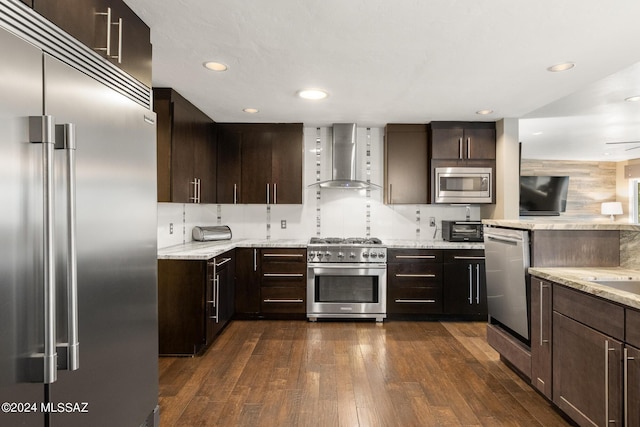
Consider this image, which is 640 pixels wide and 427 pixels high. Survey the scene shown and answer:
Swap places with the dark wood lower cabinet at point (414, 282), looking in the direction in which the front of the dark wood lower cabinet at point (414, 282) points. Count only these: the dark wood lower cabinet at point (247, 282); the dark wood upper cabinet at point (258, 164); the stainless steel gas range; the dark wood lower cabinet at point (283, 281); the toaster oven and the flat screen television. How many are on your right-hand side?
4

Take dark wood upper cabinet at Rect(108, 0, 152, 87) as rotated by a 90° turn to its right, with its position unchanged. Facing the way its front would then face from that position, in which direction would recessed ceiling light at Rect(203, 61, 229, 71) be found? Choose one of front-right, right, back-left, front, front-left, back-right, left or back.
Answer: back

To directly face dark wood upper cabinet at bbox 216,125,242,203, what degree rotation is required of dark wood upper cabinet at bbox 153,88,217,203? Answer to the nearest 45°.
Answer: approximately 45° to its left

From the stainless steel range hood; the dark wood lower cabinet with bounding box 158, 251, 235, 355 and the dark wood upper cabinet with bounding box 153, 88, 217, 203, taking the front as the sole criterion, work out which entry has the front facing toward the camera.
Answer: the stainless steel range hood

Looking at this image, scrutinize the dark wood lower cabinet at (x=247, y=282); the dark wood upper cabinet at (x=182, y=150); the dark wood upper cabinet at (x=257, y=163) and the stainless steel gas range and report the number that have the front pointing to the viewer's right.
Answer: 1

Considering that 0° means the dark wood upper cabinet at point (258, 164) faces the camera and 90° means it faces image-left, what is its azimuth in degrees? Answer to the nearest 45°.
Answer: approximately 0°

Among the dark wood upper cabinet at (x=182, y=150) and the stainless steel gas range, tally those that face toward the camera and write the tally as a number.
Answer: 1

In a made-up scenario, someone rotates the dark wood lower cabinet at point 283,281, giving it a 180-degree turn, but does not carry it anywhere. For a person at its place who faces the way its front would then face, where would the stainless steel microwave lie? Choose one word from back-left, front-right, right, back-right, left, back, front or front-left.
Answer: right

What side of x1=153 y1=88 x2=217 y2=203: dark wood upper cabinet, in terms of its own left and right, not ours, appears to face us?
right

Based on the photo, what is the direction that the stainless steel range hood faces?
toward the camera

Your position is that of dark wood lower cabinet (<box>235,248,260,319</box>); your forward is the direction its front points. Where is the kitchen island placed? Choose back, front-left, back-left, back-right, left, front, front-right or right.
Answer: front-left

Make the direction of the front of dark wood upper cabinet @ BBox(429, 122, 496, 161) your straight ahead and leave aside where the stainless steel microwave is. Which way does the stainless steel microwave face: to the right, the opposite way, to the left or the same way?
the same way

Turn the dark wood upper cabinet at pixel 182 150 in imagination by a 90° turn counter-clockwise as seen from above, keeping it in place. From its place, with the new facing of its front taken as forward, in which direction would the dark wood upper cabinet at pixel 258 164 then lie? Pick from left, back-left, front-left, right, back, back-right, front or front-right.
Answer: front-right

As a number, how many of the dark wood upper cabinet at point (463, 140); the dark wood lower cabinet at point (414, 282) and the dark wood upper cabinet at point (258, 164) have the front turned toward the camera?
3

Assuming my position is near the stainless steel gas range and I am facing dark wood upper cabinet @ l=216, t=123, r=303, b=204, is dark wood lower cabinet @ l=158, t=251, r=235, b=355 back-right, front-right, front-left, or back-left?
front-left

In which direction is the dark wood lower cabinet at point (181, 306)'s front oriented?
to the viewer's right

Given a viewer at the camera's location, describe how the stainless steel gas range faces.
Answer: facing the viewer

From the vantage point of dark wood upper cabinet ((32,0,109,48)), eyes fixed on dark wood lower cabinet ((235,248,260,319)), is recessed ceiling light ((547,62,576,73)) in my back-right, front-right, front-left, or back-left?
front-right

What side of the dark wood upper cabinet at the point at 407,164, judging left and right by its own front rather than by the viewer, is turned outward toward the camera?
front

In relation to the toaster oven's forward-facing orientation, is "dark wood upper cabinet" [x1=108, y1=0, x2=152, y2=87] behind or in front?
in front

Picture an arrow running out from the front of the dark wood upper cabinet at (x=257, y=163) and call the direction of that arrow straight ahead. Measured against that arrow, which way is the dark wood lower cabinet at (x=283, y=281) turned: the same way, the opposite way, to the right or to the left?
the same way

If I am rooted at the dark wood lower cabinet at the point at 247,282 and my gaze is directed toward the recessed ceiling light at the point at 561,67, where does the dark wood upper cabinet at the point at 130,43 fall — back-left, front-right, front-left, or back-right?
front-right
